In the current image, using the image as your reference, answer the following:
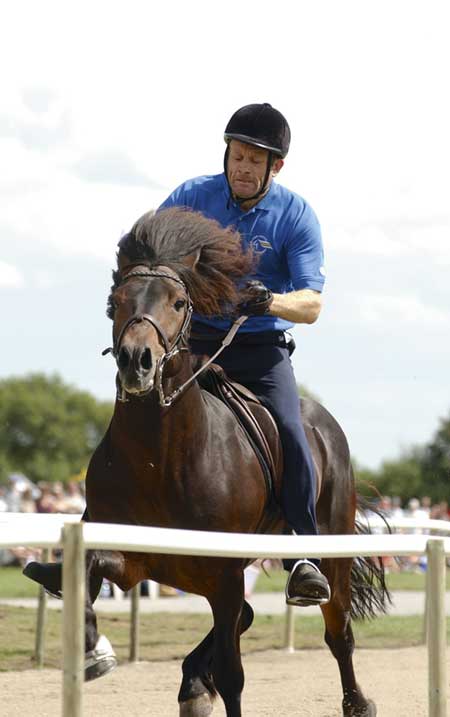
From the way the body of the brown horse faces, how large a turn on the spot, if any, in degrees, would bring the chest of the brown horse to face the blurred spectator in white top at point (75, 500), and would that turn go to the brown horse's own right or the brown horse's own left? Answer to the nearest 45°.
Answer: approximately 135° to the brown horse's own right

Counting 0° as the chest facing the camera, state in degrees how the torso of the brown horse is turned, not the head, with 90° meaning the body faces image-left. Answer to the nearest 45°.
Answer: approximately 45°

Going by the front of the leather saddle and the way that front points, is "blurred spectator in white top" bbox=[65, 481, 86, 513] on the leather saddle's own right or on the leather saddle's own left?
on the leather saddle's own right

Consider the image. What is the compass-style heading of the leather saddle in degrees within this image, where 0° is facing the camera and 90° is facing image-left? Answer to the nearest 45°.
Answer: approximately 45°
